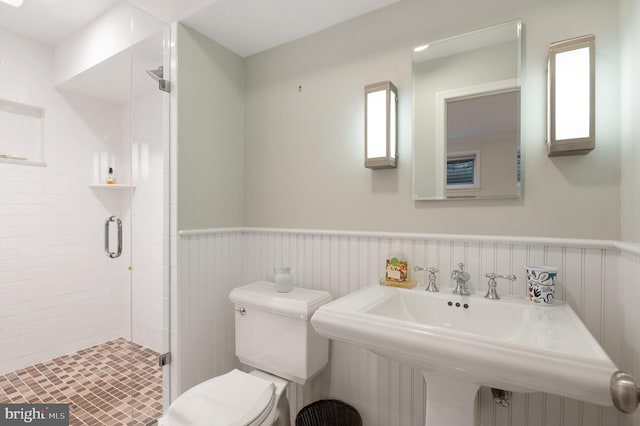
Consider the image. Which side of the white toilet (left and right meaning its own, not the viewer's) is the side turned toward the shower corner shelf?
right

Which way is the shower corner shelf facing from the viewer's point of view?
toward the camera

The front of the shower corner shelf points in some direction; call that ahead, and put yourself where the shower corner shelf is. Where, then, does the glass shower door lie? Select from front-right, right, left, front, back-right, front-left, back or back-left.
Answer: front

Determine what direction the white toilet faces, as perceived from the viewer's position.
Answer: facing the viewer and to the left of the viewer

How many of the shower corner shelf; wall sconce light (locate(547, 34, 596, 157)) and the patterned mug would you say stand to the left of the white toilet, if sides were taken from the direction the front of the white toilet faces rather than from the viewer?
2

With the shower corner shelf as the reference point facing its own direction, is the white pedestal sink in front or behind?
in front

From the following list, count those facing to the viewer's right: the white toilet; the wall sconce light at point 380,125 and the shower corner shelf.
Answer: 0

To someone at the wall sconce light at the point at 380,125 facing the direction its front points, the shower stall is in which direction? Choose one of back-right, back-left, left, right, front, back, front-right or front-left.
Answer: front-right

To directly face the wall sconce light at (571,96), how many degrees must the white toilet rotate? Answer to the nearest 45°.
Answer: approximately 90° to its left

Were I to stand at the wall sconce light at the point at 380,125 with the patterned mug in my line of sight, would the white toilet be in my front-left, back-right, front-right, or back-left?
back-right

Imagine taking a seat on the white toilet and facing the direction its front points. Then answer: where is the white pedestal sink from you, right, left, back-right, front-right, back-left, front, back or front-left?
left

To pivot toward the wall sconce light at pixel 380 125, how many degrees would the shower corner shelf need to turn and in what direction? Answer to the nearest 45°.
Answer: approximately 45° to its left
